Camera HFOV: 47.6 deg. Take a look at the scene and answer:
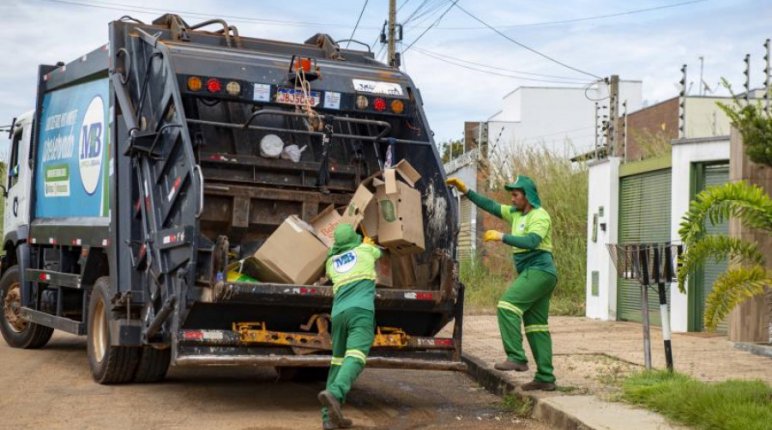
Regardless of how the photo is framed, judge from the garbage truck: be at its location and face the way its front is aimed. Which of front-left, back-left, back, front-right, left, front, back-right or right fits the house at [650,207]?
right

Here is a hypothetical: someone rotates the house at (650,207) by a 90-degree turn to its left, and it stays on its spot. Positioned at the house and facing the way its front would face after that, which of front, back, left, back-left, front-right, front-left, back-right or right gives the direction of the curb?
front-right

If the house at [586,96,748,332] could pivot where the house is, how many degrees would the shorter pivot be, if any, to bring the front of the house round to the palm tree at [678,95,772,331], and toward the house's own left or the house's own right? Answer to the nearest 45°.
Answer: approximately 45° to the house's own left

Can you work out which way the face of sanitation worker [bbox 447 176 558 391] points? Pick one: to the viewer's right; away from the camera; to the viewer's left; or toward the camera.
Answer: to the viewer's left

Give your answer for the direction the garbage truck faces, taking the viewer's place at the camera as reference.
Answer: facing away from the viewer and to the left of the viewer

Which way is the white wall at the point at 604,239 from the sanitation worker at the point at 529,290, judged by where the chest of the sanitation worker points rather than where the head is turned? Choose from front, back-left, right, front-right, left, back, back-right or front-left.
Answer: right

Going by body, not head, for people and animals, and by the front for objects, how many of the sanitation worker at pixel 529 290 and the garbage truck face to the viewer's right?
0

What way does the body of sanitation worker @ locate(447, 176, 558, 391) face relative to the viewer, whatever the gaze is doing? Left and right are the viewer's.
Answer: facing to the left of the viewer

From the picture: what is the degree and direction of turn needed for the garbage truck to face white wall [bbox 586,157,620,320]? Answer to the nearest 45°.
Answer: approximately 90° to its right

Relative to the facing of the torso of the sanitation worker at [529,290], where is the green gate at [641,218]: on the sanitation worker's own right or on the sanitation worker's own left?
on the sanitation worker's own right

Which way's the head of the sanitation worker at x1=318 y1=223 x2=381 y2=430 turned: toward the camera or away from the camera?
away from the camera

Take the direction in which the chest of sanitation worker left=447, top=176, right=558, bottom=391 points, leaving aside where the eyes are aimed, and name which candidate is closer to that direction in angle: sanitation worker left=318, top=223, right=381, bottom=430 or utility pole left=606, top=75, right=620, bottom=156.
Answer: the sanitation worker
